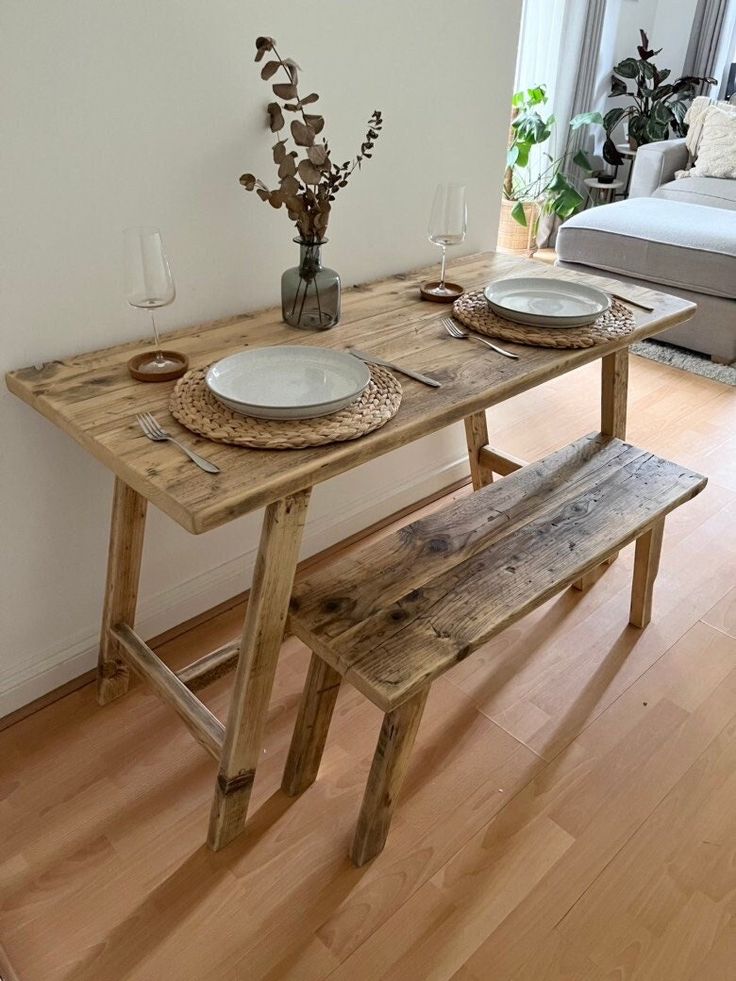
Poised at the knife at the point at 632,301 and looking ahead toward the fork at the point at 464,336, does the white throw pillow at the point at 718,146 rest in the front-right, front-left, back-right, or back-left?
back-right

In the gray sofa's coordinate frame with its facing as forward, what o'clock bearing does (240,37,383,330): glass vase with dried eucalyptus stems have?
The glass vase with dried eucalyptus stems is roughly at 11 o'clock from the gray sofa.

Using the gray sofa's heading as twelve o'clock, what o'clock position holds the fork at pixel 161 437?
The fork is roughly at 11 o'clock from the gray sofa.

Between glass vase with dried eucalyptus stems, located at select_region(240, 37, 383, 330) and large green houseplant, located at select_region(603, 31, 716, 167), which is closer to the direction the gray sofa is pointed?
the glass vase with dried eucalyptus stems

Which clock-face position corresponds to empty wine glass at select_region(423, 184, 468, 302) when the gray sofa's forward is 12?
The empty wine glass is roughly at 11 o'clock from the gray sofa.

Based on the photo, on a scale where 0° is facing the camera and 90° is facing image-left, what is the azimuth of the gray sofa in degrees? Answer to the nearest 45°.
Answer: approximately 45°

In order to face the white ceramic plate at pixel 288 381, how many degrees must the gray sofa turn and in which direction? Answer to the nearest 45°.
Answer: approximately 45° to its left

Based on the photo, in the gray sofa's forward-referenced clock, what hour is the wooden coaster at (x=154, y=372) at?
The wooden coaster is roughly at 11 o'clock from the gray sofa.
